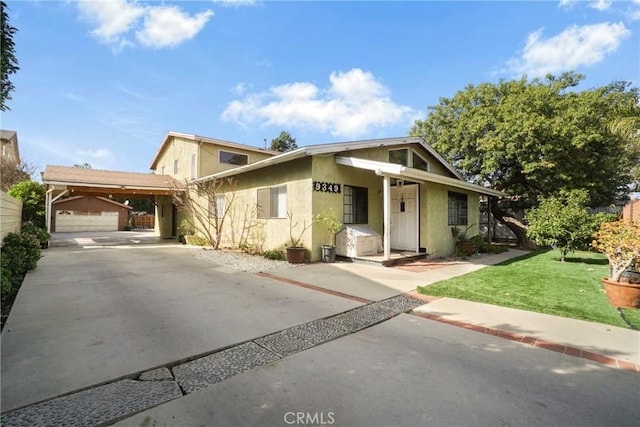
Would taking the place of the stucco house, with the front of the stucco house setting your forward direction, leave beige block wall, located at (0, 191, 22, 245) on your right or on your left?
on your right

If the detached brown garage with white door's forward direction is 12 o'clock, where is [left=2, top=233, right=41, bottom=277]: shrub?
The shrub is roughly at 12 o'clock from the detached brown garage with white door.

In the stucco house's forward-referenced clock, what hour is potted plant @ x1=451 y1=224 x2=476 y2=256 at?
The potted plant is roughly at 10 o'clock from the stucco house.

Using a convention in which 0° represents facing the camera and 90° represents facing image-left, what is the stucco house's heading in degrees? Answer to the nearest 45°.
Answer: approximately 315°

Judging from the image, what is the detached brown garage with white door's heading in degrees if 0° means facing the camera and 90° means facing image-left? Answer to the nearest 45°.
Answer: approximately 0°

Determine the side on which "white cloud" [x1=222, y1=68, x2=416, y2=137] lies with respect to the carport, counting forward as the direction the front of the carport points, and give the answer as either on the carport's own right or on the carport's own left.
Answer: on the carport's own left

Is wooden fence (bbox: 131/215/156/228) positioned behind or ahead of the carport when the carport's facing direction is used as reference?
behind

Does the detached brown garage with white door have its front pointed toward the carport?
yes
